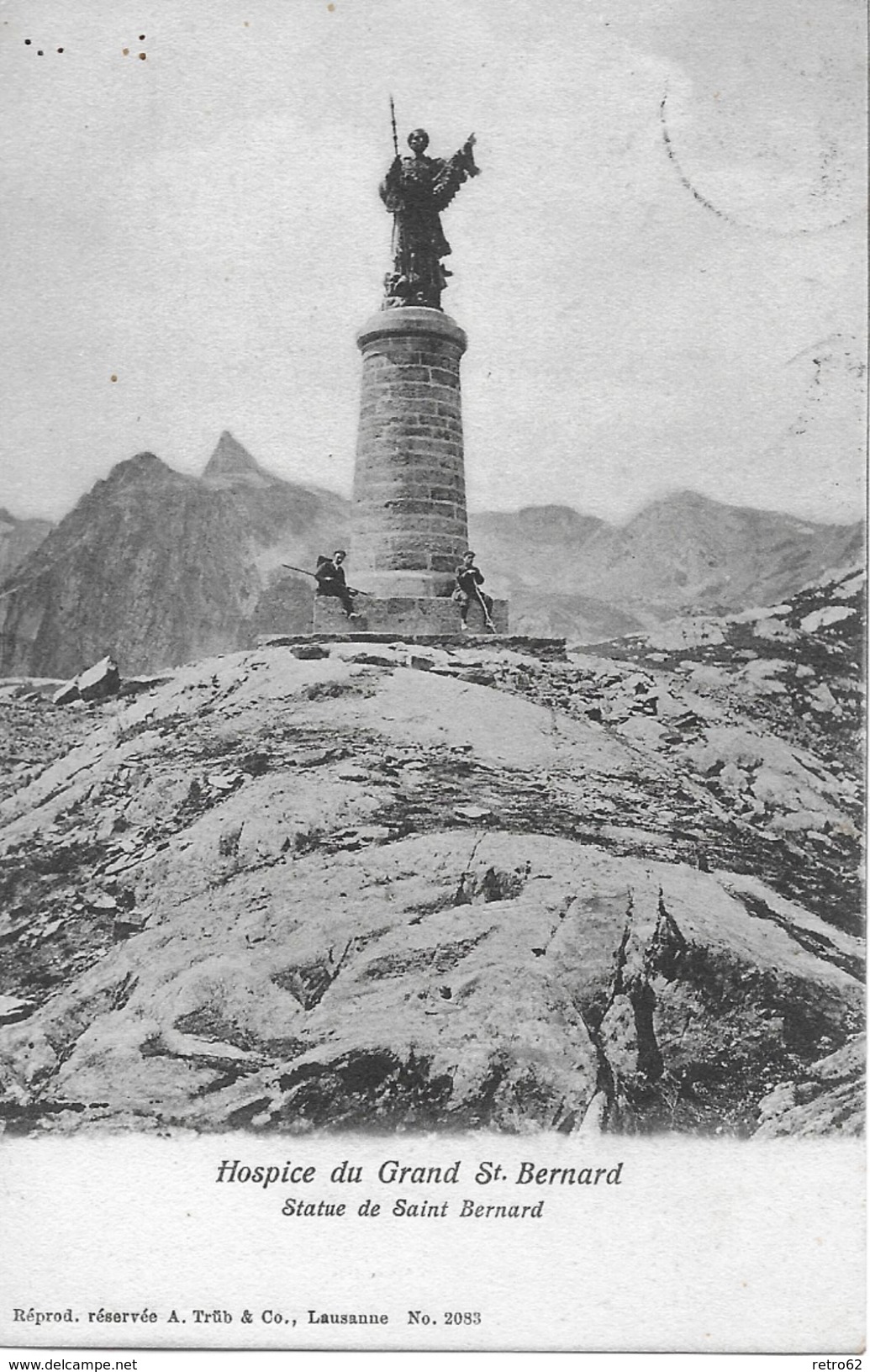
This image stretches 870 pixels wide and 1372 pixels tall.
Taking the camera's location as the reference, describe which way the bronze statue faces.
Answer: facing the viewer

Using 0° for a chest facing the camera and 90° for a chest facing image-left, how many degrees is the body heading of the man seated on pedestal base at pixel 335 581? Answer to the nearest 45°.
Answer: approximately 315°

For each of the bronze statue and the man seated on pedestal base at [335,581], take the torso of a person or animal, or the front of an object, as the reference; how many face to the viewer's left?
0

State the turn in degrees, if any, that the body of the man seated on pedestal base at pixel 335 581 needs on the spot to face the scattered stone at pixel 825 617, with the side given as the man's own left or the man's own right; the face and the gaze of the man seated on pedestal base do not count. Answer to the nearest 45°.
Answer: approximately 45° to the man's own left

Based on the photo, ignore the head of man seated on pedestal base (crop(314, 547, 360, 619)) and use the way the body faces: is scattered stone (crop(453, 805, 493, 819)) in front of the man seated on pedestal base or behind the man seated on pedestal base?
in front

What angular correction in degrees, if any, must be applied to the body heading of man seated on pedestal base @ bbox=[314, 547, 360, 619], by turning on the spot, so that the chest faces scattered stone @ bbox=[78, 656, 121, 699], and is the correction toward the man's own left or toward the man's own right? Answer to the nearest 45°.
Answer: approximately 135° to the man's own right
